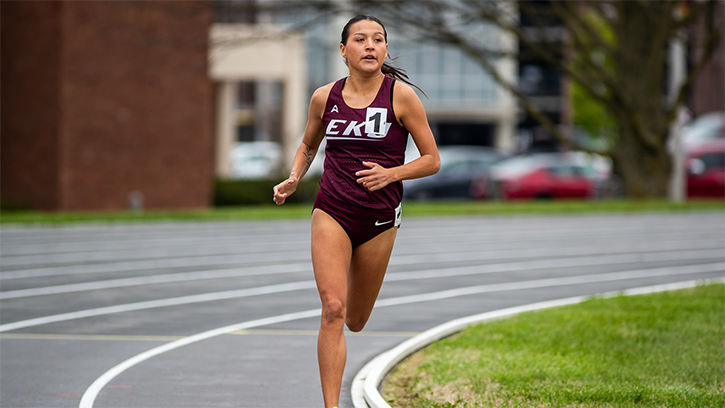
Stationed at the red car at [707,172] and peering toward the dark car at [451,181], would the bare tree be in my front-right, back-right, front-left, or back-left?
front-left

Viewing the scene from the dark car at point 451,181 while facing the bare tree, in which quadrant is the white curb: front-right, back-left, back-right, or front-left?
front-right
